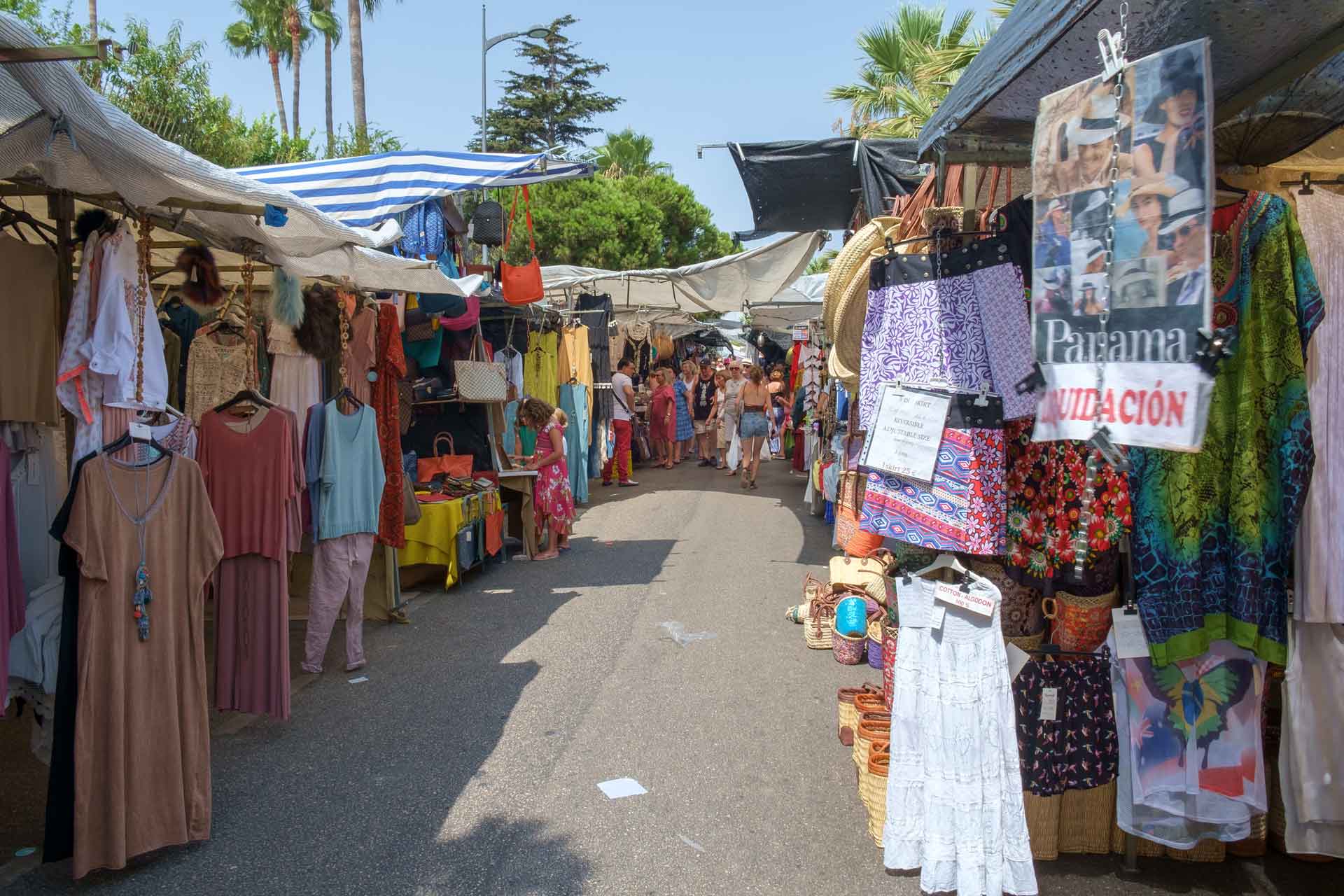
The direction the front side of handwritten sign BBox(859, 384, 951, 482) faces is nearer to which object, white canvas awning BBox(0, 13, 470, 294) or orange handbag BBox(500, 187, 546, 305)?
the white canvas awning

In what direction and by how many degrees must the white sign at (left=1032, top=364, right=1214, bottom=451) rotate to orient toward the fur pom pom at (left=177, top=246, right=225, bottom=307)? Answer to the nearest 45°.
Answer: approximately 90° to its right

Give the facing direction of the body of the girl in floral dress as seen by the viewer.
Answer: to the viewer's left

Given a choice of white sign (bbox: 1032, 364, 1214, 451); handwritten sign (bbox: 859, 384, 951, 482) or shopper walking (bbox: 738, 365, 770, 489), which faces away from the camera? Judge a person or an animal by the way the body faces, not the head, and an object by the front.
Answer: the shopper walking

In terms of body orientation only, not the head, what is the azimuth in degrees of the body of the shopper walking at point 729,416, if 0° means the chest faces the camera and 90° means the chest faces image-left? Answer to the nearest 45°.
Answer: approximately 0°

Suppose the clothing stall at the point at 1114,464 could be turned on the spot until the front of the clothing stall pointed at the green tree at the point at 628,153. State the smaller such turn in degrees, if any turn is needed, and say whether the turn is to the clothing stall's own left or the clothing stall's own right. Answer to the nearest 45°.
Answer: approximately 90° to the clothing stall's own right

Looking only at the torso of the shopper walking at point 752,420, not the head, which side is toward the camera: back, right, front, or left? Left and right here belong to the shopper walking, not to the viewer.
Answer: back

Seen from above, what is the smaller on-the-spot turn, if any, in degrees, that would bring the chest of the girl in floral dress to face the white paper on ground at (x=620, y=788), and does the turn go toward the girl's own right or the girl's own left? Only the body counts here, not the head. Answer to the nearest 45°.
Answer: approximately 90° to the girl's own left
